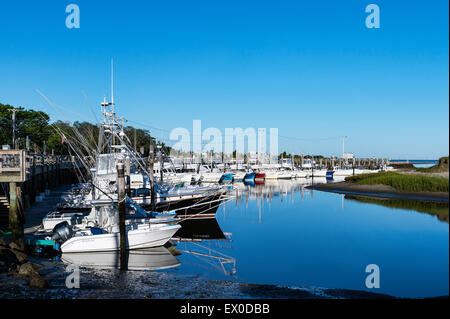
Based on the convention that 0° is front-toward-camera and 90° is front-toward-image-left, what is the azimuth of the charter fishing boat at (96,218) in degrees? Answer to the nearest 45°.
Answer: approximately 270°

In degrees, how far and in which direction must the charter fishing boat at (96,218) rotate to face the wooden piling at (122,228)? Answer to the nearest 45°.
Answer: approximately 90° to its right

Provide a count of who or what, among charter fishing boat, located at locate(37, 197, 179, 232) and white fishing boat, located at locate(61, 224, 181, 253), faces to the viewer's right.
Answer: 2

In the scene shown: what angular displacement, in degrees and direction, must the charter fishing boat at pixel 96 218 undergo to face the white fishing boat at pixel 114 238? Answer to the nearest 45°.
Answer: approximately 90° to its right

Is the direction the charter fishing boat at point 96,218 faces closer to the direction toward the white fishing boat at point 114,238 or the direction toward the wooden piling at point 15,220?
the white fishing boat

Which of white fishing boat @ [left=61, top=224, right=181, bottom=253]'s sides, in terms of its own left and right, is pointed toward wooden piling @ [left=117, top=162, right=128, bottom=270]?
right

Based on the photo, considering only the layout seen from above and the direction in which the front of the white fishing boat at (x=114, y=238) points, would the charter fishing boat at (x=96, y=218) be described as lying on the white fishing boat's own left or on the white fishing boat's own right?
on the white fishing boat's own left

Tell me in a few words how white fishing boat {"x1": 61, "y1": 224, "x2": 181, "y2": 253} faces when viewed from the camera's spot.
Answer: facing to the right of the viewer

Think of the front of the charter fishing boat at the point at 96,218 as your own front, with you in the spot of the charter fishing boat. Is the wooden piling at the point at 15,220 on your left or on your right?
on your right
